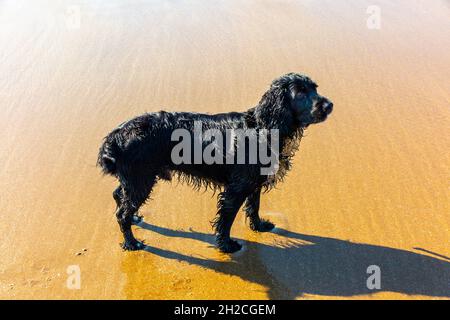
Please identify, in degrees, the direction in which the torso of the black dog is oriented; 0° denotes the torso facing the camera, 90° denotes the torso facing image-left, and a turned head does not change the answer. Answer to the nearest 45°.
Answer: approximately 270°
